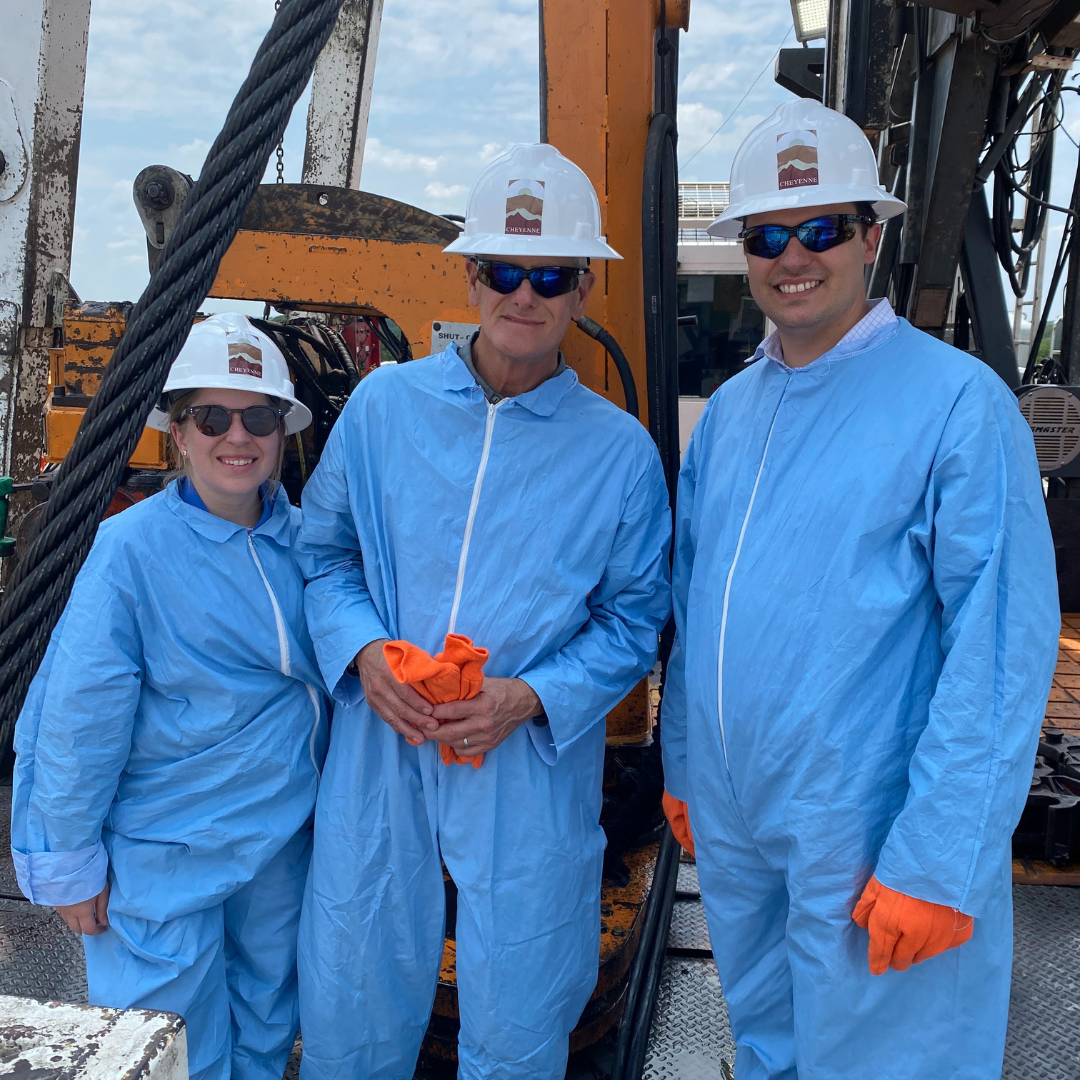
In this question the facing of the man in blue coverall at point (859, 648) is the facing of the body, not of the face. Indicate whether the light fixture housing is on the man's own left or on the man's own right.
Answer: on the man's own right

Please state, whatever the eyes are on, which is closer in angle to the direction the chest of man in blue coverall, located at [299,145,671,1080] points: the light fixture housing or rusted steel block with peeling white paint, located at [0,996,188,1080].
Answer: the rusted steel block with peeling white paint

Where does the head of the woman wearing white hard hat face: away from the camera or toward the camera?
toward the camera

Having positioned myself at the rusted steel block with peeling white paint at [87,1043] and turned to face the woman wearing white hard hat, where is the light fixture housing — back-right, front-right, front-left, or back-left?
front-right

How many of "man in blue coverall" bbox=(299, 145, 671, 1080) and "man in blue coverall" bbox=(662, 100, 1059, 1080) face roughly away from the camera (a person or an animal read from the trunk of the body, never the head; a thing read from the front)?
0

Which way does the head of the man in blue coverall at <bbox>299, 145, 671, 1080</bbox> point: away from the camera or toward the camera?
toward the camera

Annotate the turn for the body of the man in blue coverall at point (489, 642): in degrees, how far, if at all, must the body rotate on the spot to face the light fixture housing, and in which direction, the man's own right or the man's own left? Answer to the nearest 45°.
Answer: approximately 135° to the man's own left

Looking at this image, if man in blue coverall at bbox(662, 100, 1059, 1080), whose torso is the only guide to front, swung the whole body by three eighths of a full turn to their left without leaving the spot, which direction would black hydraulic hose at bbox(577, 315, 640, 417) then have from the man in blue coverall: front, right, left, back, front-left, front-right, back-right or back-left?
back-left

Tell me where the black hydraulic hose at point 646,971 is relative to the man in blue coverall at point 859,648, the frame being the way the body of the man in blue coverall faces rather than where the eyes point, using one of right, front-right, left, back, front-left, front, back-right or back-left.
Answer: right

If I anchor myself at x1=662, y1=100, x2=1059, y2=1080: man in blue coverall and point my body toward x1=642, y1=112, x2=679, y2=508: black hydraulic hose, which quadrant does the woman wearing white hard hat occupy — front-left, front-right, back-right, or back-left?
front-left

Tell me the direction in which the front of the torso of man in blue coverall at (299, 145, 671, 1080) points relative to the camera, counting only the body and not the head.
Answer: toward the camera

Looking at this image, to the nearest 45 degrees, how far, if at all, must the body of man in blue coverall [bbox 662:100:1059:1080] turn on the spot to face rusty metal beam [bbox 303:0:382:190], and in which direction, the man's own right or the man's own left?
approximately 90° to the man's own right
